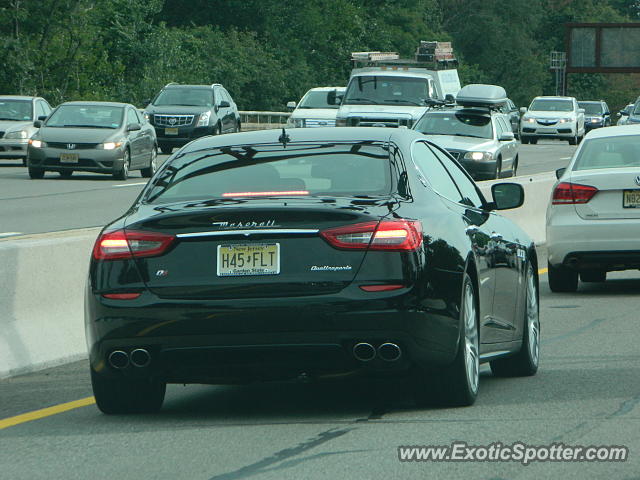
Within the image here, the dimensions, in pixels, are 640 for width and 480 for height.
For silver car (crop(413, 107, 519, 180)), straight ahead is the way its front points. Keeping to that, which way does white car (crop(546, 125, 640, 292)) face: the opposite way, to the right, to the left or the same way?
the opposite way

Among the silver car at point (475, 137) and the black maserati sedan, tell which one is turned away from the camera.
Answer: the black maserati sedan

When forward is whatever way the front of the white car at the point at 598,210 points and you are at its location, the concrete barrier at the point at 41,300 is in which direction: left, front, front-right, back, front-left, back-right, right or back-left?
back-left

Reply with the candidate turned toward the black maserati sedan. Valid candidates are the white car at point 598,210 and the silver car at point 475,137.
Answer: the silver car at point 475,137

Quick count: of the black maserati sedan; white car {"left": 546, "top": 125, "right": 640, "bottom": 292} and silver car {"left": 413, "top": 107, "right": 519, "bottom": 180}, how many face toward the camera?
1

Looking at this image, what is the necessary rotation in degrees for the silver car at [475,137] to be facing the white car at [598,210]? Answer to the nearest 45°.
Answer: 0° — it already faces it

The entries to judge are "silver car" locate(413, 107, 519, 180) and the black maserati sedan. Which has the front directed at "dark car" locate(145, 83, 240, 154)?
the black maserati sedan

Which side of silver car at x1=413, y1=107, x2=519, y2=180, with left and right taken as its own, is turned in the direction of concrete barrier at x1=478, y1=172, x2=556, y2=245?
front

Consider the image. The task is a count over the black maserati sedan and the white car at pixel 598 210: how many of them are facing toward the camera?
0

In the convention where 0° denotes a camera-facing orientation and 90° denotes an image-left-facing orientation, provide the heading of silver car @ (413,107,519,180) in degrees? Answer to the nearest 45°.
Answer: approximately 0°

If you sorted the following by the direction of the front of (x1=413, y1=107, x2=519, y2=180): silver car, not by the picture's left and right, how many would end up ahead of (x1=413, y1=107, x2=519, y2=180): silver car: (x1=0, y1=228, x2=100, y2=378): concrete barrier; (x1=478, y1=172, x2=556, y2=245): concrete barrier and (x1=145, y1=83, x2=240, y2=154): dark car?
2

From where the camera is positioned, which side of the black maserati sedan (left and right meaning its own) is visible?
back

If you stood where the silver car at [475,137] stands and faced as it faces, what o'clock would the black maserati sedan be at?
The black maserati sedan is roughly at 12 o'clock from the silver car.
